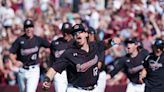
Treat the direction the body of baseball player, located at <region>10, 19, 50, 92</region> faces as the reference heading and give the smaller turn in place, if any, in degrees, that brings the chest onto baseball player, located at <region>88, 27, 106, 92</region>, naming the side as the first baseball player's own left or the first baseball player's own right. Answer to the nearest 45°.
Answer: approximately 45° to the first baseball player's own left

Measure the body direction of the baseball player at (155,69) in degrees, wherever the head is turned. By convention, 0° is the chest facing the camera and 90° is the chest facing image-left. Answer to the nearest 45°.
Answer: approximately 0°

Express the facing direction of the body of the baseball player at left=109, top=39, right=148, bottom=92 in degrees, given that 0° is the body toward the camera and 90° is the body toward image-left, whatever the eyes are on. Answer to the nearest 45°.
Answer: approximately 45°

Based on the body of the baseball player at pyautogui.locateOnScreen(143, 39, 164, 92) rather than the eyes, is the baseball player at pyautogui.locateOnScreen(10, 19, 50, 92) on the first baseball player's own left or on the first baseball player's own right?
on the first baseball player's own right

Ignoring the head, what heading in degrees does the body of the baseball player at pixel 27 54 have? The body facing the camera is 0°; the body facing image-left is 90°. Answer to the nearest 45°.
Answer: approximately 0°

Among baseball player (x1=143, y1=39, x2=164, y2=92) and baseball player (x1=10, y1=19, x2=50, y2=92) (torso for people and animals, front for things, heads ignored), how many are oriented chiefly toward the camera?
2
